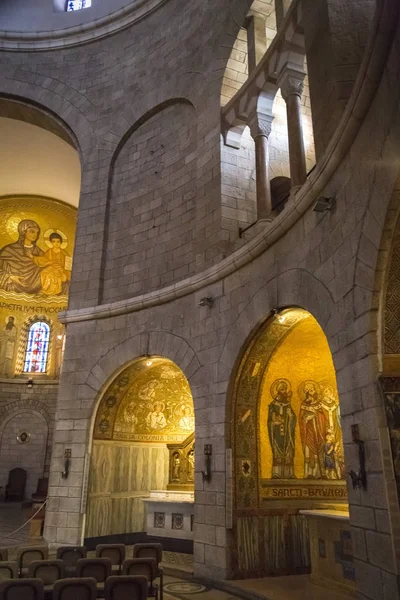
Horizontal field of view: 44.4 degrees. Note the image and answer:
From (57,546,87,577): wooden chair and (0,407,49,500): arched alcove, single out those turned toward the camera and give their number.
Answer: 1

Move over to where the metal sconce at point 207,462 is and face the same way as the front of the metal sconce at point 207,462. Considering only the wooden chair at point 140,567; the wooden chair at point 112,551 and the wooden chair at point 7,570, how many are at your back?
0

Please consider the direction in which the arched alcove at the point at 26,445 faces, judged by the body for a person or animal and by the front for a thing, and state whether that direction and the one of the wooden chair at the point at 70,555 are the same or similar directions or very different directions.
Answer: very different directions

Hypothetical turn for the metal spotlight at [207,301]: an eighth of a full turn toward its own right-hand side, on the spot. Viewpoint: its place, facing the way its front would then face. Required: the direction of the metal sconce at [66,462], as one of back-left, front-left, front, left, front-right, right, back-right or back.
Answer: front-right

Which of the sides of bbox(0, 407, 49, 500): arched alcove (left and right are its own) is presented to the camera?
front

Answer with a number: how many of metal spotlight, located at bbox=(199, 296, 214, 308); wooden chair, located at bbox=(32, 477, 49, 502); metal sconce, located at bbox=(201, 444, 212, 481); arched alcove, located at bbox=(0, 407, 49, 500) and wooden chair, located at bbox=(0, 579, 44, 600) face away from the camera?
1

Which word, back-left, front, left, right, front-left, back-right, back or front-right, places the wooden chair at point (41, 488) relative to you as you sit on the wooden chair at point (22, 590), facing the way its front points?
front

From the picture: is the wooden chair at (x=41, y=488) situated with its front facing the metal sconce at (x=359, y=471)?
no

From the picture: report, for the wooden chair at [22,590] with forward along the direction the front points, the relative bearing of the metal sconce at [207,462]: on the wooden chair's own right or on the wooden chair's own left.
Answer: on the wooden chair's own right

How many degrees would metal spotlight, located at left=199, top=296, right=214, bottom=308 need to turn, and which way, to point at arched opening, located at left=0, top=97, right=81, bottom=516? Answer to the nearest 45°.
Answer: approximately 90° to its right

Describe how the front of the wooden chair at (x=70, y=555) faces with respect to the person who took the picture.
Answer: facing away from the viewer

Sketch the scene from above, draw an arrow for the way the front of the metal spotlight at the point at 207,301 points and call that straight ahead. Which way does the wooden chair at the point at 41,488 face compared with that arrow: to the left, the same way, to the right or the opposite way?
the same way

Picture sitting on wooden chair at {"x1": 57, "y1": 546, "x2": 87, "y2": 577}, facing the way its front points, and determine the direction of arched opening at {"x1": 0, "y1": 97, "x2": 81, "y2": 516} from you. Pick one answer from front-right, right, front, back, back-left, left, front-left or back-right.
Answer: front

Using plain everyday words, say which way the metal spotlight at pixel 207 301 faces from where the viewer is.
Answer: facing the viewer and to the left of the viewer

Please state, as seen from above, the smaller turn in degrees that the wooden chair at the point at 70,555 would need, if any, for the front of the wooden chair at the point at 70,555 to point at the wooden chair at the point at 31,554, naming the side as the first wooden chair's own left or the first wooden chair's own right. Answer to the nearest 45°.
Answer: approximately 45° to the first wooden chair's own left

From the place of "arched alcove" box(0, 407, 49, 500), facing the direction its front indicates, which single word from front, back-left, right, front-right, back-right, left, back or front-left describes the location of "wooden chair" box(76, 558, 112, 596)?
front

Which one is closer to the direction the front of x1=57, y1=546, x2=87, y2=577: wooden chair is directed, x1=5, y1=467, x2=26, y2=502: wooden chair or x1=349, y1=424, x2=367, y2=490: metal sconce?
the wooden chair

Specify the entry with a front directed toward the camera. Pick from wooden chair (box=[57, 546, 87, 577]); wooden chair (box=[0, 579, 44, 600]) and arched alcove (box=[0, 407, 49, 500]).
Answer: the arched alcove

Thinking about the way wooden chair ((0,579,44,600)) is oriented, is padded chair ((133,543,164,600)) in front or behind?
in front

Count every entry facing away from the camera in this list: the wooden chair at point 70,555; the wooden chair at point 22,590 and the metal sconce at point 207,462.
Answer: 2

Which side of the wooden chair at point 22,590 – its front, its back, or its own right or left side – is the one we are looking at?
back

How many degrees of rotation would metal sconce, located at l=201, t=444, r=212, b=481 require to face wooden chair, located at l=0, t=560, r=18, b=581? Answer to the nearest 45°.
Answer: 0° — it already faces it

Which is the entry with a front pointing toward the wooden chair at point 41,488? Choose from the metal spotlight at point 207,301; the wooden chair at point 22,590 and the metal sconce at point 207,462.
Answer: the wooden chair at point 22,590
